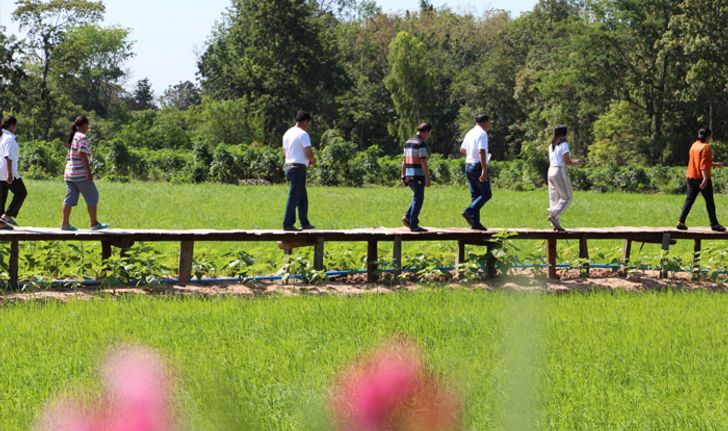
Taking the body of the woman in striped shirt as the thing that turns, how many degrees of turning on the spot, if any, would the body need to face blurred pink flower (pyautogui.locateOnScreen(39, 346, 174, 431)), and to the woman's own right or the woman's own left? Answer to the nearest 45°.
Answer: approximately 90° to the woman's own right

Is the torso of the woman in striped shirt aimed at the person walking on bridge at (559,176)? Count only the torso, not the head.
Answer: yes

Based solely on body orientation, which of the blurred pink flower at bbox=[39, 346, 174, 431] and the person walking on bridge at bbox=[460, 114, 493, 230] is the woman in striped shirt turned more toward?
the person walking on bridge

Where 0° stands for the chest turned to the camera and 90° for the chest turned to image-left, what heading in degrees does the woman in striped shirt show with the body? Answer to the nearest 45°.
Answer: approximately 270°

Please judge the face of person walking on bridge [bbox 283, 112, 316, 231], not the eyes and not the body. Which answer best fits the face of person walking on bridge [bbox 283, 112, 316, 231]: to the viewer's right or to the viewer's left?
to the viewer's right

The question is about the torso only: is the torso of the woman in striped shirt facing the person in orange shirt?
yes

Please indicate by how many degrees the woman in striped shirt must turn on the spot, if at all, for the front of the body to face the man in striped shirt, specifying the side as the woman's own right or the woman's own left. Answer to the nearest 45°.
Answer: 0° — they already face them

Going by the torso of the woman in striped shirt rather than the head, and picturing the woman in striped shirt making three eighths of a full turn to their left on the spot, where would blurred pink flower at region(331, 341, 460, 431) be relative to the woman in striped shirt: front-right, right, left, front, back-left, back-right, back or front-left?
back-left

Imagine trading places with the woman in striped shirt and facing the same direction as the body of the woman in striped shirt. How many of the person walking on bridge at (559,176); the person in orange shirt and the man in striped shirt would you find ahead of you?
3
